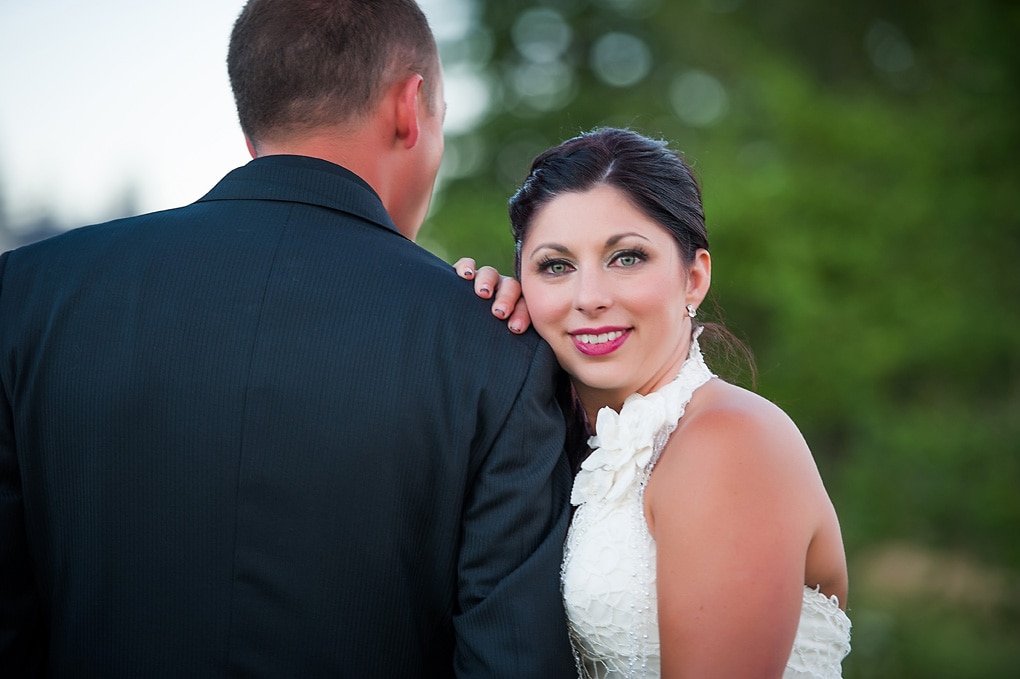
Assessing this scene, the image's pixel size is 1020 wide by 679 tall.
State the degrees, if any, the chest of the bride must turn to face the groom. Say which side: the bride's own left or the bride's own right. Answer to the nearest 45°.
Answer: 0° — they already face them

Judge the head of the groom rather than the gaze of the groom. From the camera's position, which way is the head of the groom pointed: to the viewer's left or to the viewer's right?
to the viewer's right

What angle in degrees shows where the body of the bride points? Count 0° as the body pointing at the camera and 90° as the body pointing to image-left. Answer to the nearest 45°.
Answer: approximately 45°
